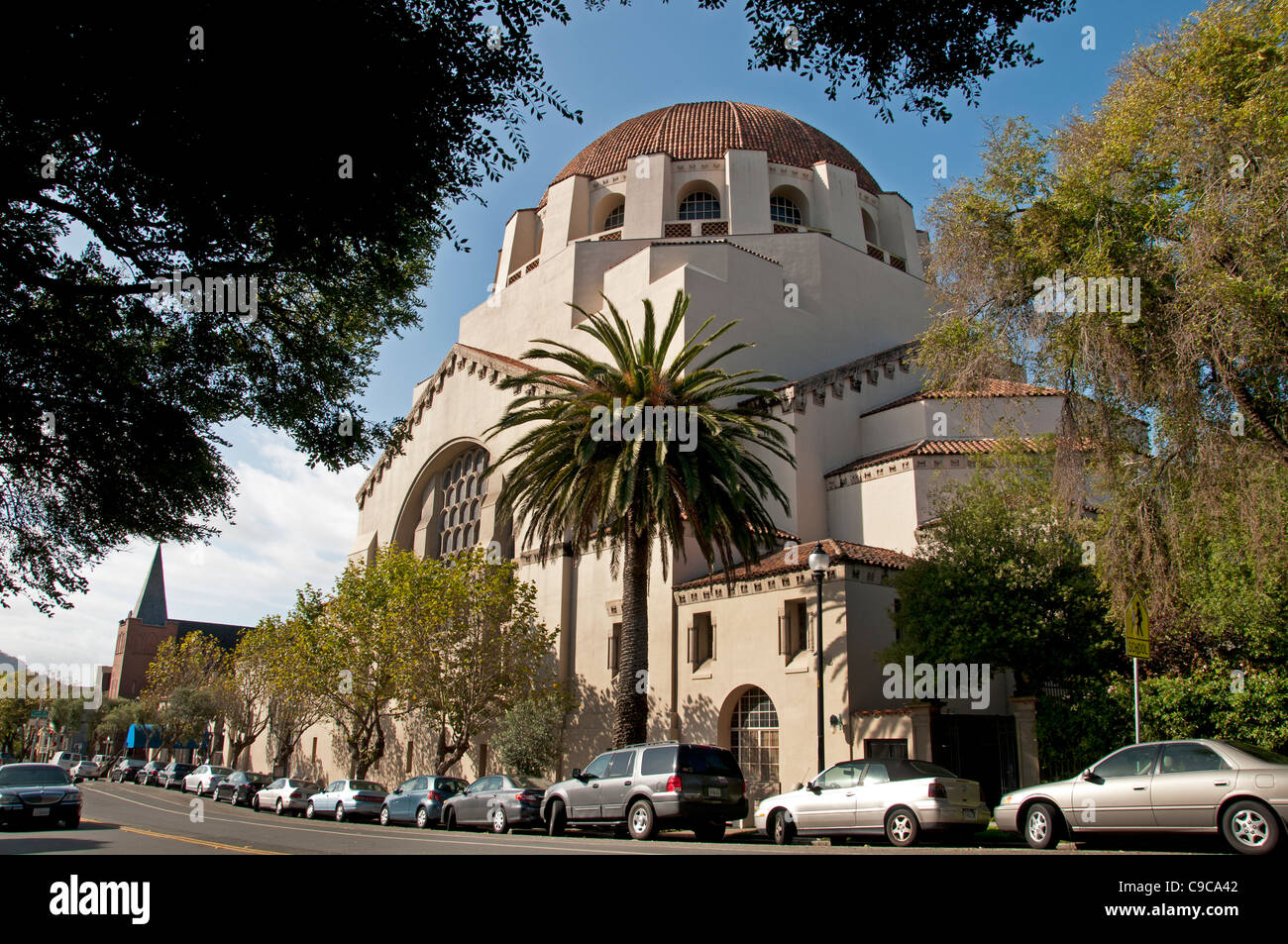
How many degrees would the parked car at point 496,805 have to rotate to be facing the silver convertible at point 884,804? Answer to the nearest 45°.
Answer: approximately 180°

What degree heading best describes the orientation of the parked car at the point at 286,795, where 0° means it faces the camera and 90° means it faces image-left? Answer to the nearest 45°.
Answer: approximately 135°

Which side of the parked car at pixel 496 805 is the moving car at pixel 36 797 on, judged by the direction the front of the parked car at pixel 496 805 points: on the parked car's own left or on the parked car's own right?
on the parked car's own left

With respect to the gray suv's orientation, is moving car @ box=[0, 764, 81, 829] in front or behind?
in front

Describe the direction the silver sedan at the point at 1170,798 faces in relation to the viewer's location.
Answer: facing to the left of the viewer

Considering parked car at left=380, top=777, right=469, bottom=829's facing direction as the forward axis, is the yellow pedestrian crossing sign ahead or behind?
behind

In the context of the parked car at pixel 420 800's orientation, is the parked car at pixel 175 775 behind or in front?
in front

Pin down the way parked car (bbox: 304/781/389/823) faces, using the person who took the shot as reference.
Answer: facing away from the viewer and to the left of the viewer

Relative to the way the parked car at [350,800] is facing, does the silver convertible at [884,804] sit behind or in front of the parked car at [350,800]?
behind

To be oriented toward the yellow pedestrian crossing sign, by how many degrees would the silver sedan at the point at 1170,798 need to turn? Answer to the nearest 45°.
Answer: approximately 90° to its right
